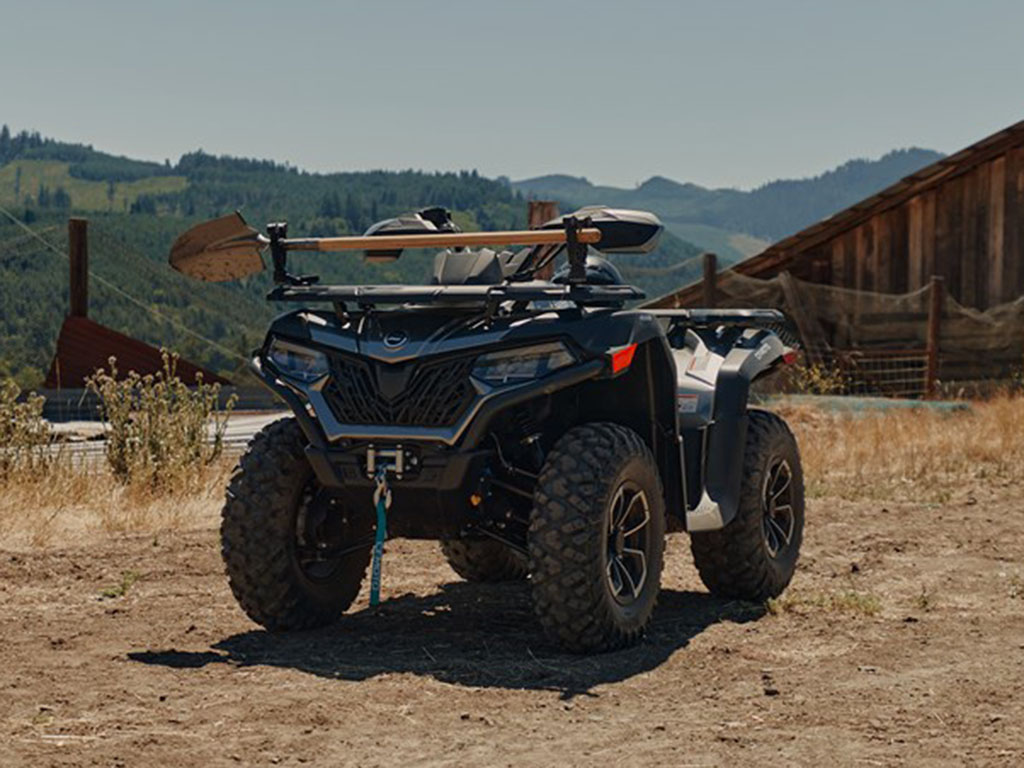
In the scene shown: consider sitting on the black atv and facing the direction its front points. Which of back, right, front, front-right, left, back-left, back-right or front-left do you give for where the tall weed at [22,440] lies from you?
right

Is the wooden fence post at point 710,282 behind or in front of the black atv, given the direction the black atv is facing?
behind

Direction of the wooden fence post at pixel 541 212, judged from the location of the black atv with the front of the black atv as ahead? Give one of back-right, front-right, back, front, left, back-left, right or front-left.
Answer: back-right

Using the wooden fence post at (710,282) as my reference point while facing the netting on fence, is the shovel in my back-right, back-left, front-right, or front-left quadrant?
back-right

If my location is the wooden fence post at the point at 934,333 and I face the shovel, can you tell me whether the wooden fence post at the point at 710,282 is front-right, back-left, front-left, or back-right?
front-right

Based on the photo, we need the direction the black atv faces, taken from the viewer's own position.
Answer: facing the viewer and to the left of the viewer

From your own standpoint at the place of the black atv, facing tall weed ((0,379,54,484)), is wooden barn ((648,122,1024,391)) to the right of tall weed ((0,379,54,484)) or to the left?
right

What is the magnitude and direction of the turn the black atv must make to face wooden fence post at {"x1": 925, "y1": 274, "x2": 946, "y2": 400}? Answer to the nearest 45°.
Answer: approximately 180°

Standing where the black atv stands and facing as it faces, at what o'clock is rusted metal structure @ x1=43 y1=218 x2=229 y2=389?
The rusted metal structure is roughly at 4 o'clock from the black atv.

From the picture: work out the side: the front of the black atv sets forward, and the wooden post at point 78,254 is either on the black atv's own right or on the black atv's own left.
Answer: on the black atv's own right
